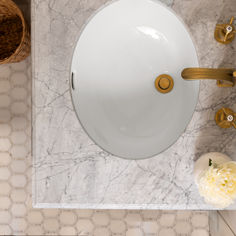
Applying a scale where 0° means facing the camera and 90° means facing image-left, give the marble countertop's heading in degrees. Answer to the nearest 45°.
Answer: approximately 90°
